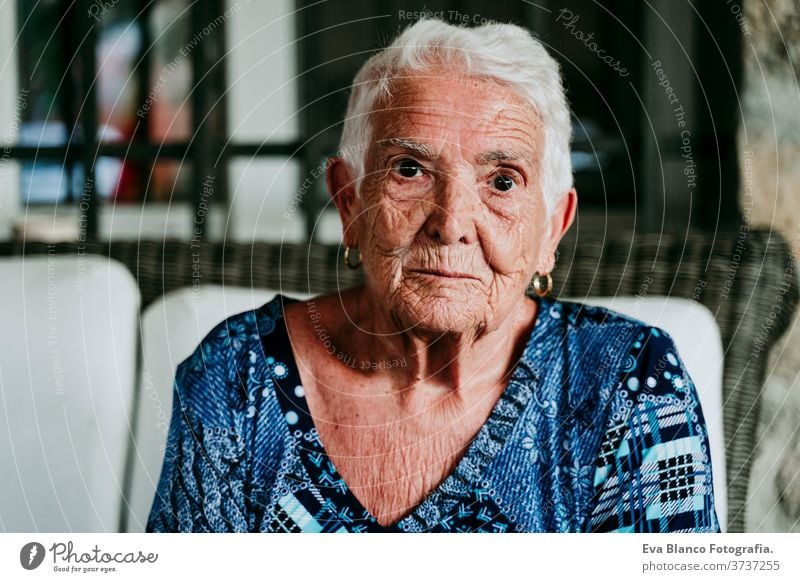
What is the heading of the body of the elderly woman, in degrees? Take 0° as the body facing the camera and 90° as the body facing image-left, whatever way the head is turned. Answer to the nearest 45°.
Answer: approximately 0°
